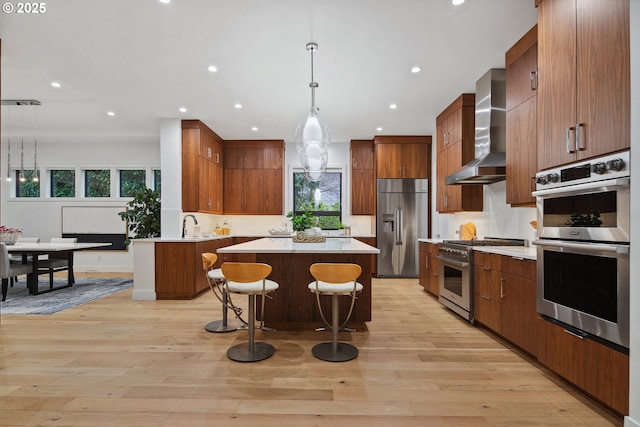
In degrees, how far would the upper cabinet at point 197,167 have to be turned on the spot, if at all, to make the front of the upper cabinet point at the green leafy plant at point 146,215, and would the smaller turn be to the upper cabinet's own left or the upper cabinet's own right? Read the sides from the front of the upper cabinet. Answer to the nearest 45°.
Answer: approximately 180°

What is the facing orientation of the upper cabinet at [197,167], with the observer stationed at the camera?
facing to the right of the viewer

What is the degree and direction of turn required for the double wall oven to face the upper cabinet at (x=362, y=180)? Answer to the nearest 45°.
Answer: approximately 90° to its right

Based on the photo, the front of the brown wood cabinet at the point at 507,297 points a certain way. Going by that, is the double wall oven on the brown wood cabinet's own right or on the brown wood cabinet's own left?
on the brown wood cabinet's own left

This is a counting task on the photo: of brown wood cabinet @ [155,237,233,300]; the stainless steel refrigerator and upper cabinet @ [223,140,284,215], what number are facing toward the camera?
2

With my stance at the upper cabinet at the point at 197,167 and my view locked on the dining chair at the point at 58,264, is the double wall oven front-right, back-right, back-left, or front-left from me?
back-left

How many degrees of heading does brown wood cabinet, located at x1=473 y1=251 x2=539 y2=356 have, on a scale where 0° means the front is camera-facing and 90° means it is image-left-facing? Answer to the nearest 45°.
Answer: approximately 45°

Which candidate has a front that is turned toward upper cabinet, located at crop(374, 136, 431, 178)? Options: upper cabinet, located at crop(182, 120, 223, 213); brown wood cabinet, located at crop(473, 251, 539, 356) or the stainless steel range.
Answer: upper cabinet, located at crop(182, 120, 223, 213)

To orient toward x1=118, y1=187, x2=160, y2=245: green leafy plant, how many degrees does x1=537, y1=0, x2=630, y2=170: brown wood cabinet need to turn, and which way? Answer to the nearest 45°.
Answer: approximately 45° to its right

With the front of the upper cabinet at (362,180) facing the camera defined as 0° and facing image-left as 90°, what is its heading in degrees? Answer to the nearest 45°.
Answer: approximately 0°
